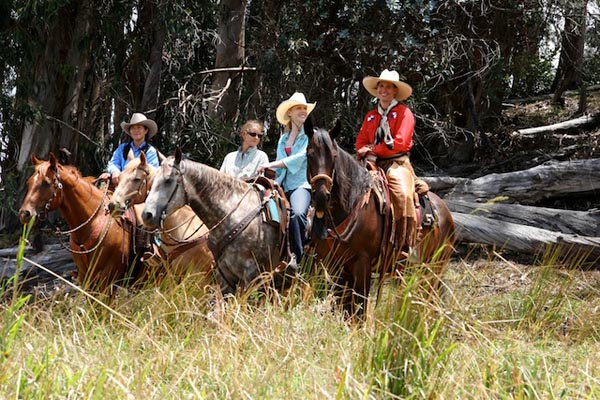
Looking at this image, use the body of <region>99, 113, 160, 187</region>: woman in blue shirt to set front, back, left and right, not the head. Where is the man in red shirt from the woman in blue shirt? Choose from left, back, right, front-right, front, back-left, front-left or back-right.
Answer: left

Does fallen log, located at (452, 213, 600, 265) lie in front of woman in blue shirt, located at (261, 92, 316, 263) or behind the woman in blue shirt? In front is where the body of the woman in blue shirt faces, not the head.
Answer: behind

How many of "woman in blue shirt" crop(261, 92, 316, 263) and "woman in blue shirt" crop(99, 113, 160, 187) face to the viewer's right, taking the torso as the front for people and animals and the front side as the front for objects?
0

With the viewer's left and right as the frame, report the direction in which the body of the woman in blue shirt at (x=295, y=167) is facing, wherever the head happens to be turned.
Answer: facing the viewer and to the left of the viewer

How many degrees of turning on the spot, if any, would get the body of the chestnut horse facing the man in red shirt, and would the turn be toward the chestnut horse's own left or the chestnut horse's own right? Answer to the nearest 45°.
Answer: approximately 135° to the chestnut horse's own left

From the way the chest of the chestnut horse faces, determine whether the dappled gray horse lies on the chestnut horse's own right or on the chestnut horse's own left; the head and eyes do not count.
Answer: on the chestnut horse's own left

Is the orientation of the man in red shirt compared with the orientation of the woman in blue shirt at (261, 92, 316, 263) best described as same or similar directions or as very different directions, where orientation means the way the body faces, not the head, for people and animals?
same or similar directions

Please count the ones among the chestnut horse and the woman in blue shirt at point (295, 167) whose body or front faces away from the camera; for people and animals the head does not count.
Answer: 0

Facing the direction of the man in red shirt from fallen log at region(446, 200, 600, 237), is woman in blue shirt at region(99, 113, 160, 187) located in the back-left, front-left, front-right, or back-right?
front-right

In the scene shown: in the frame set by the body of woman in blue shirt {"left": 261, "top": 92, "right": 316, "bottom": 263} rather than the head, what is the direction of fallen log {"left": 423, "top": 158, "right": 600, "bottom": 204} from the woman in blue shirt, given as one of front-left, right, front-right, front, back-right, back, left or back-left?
back

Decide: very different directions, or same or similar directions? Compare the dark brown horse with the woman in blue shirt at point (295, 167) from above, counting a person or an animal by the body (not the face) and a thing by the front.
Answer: same or similar directions

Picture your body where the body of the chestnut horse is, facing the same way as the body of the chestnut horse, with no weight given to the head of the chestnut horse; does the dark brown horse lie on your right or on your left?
on your left

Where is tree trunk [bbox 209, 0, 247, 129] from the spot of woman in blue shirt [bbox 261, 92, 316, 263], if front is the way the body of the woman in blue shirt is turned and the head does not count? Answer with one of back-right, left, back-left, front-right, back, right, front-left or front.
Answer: back-right

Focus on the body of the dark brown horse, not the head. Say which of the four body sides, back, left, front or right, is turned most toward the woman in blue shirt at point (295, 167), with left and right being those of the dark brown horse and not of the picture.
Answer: right
